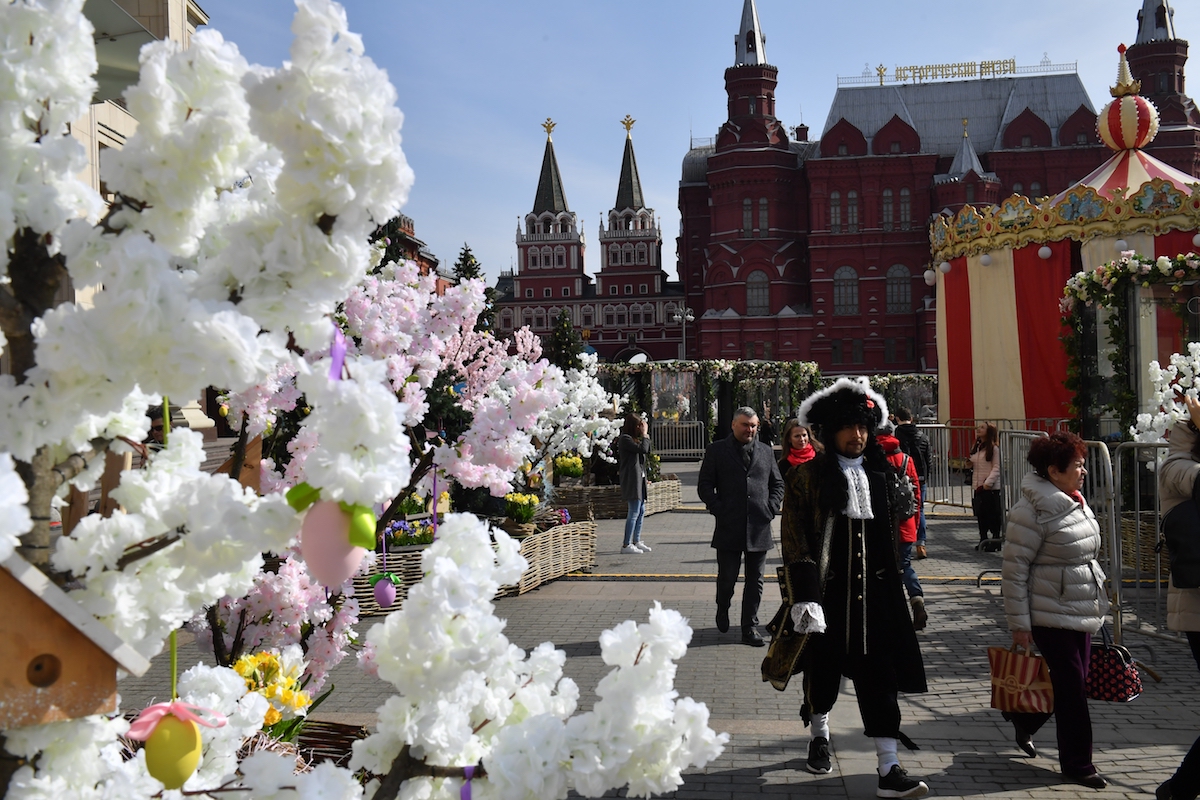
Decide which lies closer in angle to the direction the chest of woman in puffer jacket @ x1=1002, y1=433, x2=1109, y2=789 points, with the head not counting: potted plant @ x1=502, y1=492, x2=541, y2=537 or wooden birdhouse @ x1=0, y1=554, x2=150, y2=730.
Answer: the wooden birdhouse

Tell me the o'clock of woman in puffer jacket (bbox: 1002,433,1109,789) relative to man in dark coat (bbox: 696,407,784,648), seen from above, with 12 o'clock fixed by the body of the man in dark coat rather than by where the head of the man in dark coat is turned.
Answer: The woman in puffer jacket is roughly at 11 o'clock from the man in dark coat.

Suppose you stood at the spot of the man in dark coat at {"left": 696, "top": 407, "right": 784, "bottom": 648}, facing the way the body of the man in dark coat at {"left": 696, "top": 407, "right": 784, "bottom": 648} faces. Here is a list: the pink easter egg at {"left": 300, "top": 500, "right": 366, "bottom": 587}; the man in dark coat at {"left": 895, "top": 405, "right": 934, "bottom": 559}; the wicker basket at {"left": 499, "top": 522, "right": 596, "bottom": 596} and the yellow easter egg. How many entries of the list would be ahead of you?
2

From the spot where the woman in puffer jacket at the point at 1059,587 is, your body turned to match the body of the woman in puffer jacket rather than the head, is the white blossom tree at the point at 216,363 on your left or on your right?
on your right

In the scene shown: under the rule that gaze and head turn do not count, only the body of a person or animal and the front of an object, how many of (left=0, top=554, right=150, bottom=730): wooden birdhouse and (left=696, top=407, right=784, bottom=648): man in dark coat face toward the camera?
2

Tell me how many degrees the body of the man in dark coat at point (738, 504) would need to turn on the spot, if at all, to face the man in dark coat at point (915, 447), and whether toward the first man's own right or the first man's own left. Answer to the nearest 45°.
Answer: approximately 135° to the first man's own left

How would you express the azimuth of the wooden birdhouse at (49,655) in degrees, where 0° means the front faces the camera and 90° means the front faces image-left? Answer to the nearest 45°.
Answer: approximately 0°

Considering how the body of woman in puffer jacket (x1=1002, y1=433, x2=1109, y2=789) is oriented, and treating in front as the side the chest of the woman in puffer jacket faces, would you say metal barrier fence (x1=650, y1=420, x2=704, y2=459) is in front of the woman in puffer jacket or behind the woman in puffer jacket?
behind

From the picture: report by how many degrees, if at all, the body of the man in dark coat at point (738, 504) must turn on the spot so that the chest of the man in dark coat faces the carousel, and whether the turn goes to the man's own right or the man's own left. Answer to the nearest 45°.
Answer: approximately 135° to the man's own left

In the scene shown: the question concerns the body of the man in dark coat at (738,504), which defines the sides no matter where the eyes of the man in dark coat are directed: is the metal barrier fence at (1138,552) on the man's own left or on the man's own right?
on the man's own left
